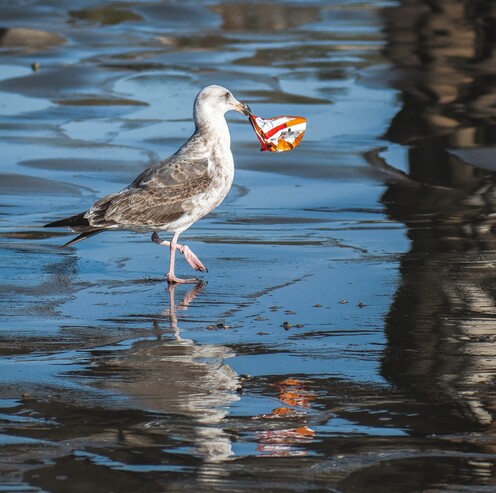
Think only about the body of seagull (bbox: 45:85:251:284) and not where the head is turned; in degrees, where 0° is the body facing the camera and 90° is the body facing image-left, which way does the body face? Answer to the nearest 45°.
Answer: approximately 270°
